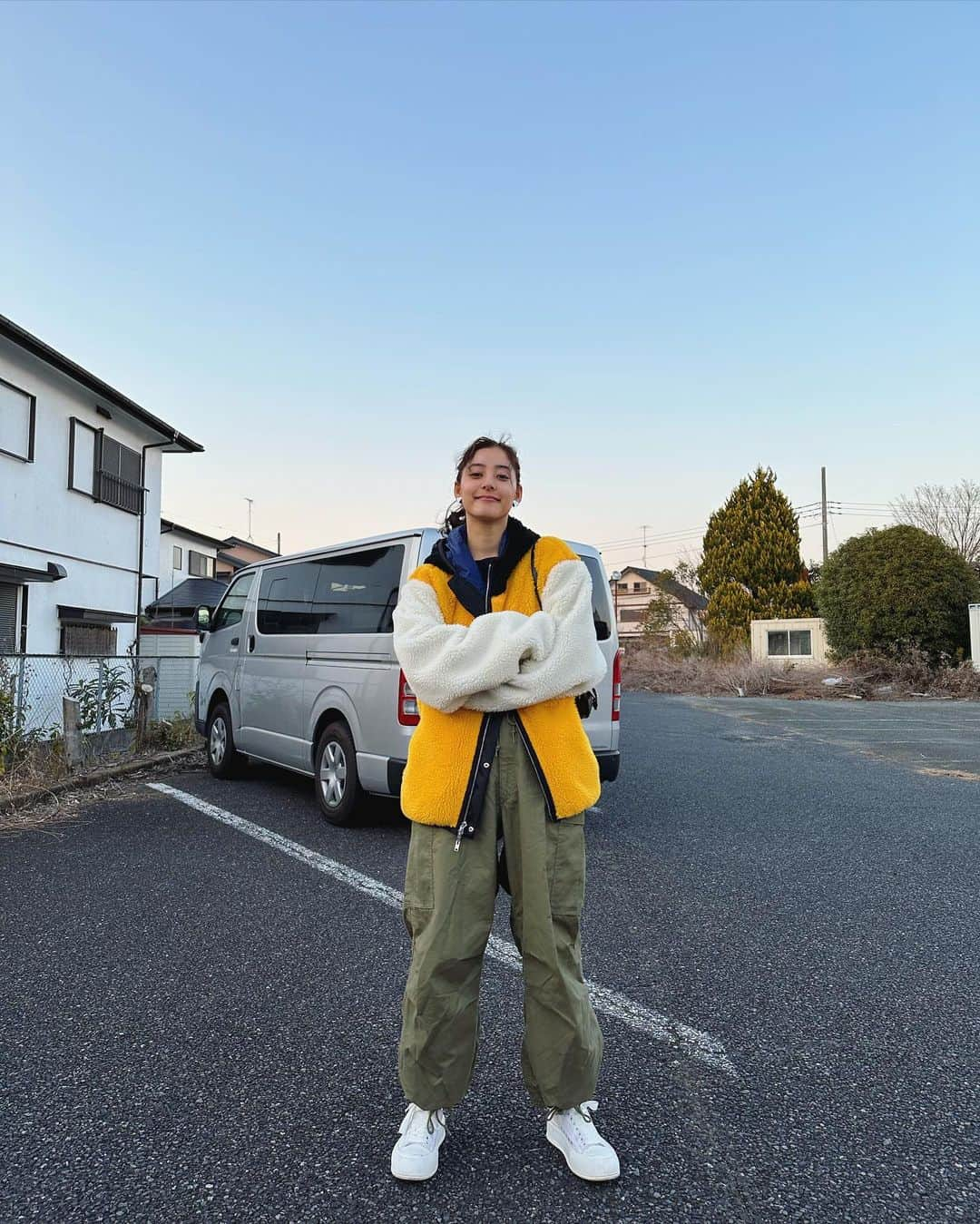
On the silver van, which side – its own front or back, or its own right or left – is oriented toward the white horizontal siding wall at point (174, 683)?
front

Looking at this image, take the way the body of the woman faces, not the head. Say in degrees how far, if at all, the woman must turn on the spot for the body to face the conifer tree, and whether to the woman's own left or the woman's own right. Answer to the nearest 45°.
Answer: approximately 180°

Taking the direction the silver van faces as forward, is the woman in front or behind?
behind

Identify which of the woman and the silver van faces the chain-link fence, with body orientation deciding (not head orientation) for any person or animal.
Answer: the silver van

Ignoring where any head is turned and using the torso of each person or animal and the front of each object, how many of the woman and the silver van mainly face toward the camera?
1

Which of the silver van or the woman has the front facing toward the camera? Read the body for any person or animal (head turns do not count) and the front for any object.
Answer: the woman

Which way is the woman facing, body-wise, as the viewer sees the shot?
toward the camera

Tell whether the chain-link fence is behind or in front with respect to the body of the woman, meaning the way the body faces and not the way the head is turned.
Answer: behind

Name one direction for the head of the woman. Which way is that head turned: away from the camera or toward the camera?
toward the camera

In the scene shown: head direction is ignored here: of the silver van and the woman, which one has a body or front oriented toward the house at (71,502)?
the silver van

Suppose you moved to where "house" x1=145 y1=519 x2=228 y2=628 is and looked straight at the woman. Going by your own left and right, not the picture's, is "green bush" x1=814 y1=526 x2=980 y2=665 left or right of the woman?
left

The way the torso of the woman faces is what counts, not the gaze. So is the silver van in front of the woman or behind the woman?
behind

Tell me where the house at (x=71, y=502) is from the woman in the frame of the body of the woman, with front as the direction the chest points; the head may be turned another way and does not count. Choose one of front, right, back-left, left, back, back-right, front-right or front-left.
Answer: back-right

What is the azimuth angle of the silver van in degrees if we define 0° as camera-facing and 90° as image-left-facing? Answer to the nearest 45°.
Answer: approximately 135°

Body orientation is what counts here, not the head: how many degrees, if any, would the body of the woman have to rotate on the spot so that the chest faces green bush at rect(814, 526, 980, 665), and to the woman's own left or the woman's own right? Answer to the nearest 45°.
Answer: approximately 135° to the woman's own left

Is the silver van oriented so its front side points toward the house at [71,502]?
yes
